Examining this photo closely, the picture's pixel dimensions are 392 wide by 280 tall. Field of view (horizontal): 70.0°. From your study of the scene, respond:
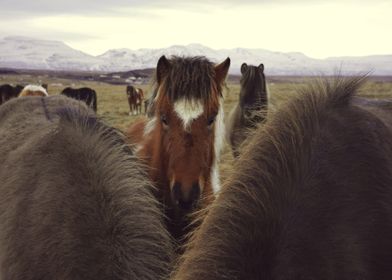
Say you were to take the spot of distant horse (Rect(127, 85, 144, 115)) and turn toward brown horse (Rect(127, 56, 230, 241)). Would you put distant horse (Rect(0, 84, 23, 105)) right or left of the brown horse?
right
